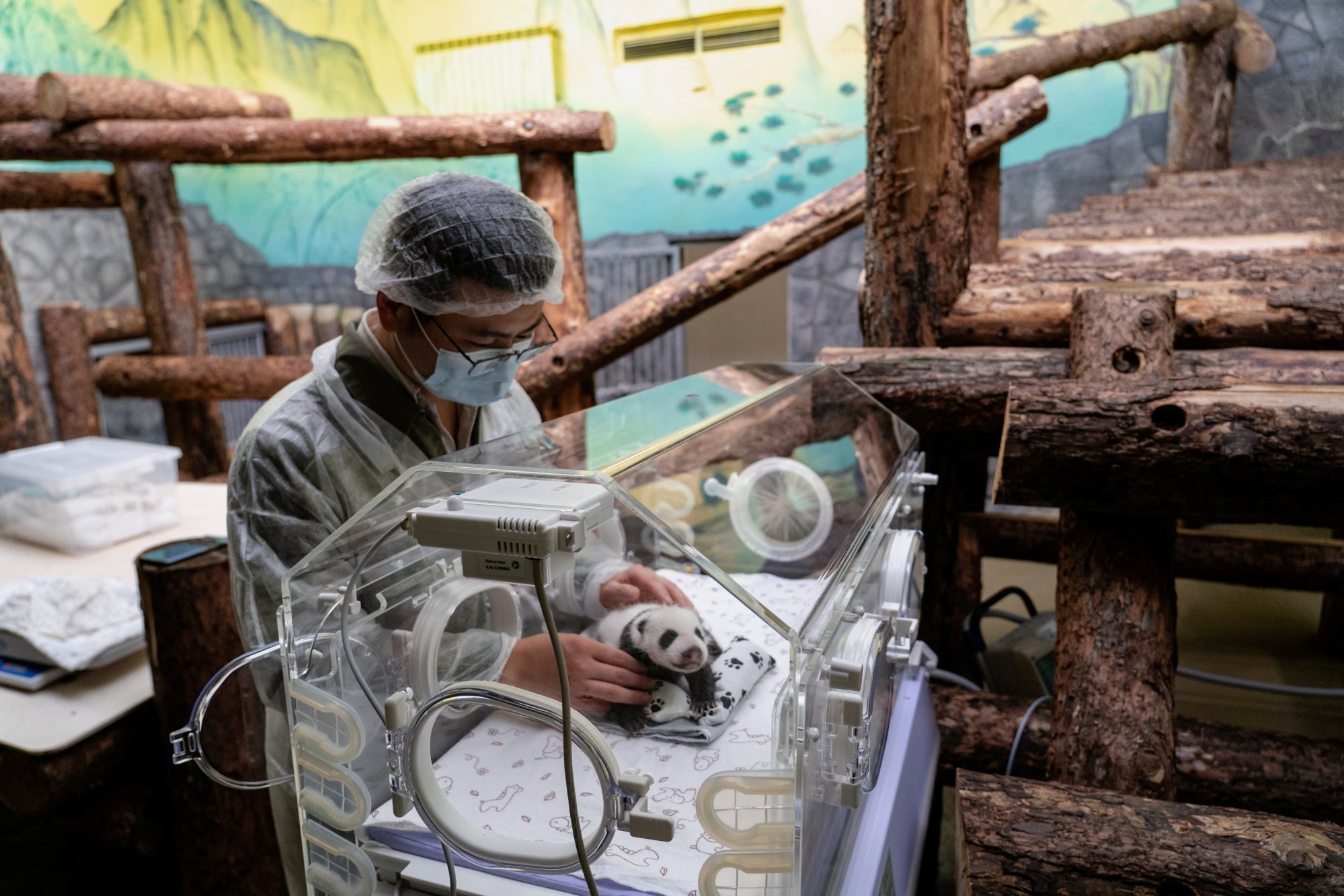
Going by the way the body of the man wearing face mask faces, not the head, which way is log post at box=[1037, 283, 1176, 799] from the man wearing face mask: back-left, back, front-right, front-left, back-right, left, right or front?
front-left

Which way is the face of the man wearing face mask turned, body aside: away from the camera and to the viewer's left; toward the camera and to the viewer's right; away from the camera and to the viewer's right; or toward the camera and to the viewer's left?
toward the camera and to the viewer's right

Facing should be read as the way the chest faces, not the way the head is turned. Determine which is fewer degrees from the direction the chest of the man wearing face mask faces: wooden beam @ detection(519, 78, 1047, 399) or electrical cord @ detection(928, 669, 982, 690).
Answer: the electrical cord

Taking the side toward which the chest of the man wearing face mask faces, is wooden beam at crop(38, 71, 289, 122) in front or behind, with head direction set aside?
behind

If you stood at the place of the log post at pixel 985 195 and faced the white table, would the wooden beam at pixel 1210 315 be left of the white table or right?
left

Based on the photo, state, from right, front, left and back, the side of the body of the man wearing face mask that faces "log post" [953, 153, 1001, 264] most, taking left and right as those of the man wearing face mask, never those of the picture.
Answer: left

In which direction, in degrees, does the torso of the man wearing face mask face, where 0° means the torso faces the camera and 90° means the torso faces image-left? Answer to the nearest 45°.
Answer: approximately 315°

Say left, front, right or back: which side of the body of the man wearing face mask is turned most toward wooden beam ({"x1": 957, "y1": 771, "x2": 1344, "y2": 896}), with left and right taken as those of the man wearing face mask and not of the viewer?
front

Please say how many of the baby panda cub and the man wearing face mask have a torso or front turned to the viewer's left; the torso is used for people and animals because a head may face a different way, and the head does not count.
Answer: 0
